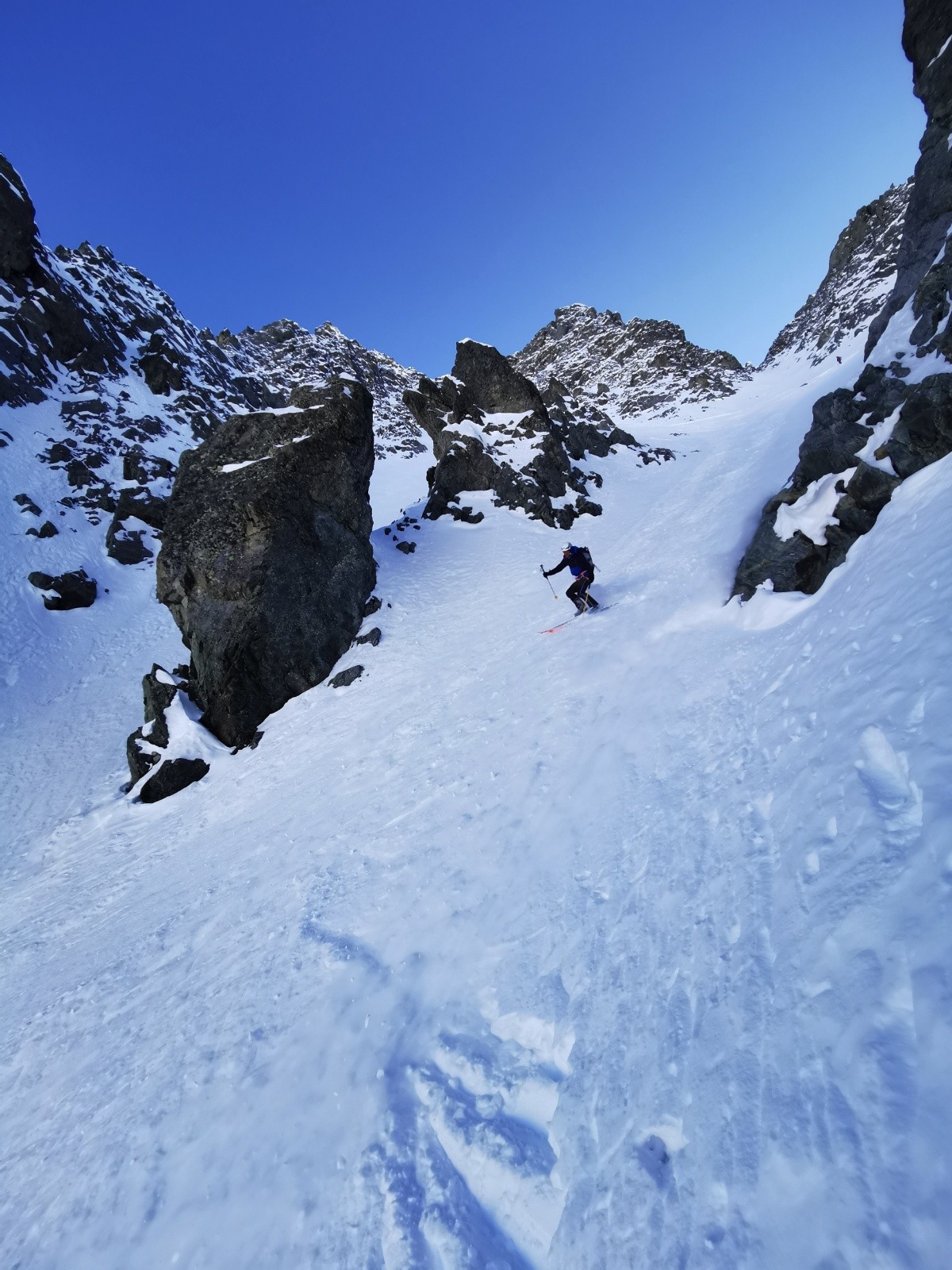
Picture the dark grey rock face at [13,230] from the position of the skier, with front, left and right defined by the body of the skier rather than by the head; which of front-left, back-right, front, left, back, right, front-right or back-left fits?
right

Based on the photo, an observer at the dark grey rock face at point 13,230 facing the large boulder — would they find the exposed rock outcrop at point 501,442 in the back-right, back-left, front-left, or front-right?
front-left

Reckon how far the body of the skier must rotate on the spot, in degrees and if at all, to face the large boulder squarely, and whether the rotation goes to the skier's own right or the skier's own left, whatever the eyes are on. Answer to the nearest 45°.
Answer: approximately 45° to the skier's own right

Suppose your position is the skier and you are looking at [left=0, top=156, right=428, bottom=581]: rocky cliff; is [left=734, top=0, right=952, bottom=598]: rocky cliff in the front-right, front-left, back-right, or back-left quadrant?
back-right

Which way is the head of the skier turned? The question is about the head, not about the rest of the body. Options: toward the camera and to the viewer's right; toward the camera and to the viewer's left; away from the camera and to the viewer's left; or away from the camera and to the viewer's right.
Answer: toward the camera and to the viewer's left

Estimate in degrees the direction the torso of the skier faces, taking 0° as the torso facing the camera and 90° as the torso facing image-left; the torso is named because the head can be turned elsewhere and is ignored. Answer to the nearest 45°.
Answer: approximately 45°

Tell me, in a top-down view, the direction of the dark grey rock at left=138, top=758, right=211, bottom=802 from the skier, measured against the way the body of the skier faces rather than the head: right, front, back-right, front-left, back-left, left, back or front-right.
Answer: front-right

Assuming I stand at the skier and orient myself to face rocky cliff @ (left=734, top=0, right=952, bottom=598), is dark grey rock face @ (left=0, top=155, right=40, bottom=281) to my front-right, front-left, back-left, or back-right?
back-left

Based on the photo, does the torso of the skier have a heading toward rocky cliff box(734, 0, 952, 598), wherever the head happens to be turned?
no

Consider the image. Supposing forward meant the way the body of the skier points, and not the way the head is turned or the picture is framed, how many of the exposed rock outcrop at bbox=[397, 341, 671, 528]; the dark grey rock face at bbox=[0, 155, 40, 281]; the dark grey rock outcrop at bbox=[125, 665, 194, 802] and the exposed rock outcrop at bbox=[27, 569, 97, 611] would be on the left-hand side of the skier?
0

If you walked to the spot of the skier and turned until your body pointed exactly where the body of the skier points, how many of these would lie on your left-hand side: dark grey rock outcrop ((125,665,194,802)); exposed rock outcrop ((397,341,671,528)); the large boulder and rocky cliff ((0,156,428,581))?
0

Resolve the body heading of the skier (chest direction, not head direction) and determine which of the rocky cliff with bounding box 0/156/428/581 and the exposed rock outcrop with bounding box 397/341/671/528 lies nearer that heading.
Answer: the rocky cliff

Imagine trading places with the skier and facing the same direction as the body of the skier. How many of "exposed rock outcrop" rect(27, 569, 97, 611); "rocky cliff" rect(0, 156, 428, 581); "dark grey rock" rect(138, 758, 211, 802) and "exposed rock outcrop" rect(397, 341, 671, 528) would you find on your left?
0

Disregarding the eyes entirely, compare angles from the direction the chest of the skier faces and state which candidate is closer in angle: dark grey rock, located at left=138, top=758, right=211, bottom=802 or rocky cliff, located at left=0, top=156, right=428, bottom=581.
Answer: the dark grey rock

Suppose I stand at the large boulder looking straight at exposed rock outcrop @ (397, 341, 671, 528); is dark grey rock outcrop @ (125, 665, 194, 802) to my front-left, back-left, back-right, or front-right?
back-left

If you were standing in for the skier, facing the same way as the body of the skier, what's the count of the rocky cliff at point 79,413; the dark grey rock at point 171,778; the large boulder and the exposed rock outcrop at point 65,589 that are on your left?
0

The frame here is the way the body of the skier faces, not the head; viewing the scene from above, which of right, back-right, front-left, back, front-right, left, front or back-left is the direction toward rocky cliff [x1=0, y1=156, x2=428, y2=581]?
right

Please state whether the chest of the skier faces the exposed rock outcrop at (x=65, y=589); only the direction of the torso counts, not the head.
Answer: no
